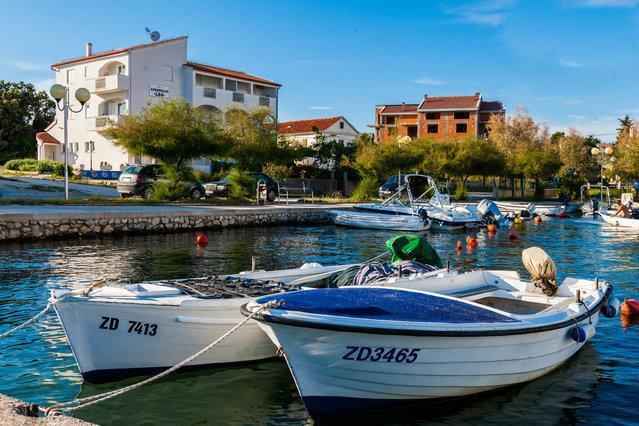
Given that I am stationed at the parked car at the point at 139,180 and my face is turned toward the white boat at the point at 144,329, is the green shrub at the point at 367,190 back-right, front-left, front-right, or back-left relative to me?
back-left

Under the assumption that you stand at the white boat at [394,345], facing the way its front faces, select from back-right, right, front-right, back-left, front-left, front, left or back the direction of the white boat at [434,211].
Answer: back-right

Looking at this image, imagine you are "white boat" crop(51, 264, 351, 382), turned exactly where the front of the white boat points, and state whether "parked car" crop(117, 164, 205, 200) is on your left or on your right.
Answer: on your right

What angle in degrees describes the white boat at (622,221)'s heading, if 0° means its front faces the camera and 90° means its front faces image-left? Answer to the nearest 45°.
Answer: approximately 90°

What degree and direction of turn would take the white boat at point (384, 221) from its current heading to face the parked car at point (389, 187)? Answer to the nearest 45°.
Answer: approximately 90° to its right

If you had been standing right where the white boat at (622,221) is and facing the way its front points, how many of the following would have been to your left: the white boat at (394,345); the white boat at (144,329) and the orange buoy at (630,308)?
3

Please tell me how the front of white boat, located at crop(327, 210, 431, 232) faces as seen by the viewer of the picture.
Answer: facing to the left of the viewer

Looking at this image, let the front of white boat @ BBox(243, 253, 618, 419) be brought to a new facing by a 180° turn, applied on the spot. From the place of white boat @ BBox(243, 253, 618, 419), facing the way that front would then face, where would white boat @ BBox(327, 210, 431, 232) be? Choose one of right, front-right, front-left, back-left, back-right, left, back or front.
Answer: front-left

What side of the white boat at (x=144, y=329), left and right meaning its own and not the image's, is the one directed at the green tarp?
back

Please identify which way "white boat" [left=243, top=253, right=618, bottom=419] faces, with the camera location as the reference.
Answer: facing the viewer and to the left of the viewer

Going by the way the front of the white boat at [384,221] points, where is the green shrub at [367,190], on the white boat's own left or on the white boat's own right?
on the white boat's own right

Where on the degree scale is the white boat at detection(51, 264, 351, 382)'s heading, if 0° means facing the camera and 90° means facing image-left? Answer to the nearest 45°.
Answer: approximately 45°

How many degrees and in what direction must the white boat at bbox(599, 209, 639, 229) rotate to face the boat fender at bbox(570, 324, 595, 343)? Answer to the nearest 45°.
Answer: approximately 90° to its left
